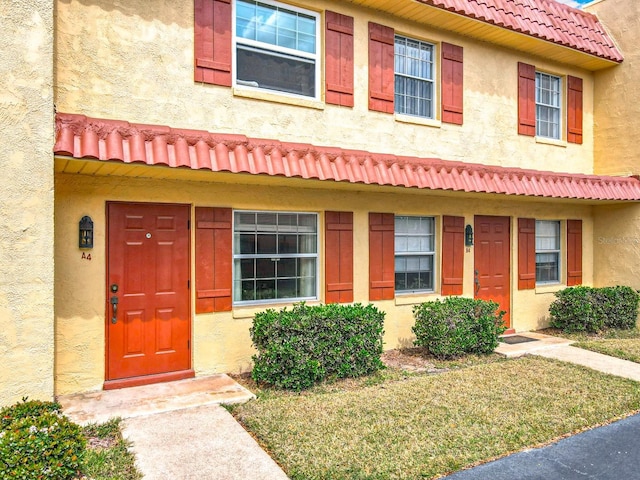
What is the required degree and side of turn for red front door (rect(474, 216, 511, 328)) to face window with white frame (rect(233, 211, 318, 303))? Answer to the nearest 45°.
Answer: approximately 45° to its right

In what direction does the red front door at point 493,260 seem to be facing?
toward the camera

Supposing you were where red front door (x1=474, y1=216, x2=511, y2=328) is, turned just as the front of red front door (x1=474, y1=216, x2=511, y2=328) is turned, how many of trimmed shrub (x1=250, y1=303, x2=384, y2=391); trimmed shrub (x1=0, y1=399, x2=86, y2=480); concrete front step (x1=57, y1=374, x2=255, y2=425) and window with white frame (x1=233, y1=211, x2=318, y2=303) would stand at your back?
0

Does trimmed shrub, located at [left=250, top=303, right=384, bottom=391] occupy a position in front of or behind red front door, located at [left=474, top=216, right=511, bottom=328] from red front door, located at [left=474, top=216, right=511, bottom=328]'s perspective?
in front

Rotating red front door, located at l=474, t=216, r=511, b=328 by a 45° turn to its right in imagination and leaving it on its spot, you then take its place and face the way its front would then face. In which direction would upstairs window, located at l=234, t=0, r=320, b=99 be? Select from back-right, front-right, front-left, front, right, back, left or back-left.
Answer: front

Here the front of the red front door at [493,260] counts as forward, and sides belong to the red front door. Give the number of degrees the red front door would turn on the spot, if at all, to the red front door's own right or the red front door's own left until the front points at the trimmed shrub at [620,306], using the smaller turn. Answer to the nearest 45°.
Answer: approximately 135° to the red front door's own left

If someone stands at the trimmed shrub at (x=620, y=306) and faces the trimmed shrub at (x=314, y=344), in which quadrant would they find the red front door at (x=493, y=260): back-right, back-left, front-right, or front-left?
front-right

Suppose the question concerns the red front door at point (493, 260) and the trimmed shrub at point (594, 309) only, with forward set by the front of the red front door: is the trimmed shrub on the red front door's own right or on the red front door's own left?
on the red front door's own left

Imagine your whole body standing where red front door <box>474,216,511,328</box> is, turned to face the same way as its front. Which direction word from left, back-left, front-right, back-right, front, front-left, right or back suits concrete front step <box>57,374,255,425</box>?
front-right

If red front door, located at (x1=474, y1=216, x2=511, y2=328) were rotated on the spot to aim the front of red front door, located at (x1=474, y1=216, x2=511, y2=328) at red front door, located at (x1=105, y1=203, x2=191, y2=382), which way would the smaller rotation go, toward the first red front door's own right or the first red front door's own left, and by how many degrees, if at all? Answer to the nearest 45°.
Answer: approximately 45° to the first red front door's own right

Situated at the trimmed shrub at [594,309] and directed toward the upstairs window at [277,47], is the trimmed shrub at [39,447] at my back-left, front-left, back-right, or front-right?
front-left
